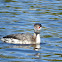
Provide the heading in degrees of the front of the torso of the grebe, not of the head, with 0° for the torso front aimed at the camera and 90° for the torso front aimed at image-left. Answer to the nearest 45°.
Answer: approximately 270°
